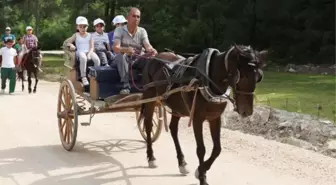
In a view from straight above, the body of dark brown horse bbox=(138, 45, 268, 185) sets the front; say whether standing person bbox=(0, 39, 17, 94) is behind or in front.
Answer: behind

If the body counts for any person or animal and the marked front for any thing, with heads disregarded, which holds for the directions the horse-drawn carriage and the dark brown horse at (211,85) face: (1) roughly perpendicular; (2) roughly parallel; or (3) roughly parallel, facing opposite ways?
roughly parallel

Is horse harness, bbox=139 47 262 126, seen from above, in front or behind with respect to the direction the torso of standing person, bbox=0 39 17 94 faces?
in front

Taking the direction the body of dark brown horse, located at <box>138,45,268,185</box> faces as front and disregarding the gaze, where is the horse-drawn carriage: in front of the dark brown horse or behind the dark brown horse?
behind

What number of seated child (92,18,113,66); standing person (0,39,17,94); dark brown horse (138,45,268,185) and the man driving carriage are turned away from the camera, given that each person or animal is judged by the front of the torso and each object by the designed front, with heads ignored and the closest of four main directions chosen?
0

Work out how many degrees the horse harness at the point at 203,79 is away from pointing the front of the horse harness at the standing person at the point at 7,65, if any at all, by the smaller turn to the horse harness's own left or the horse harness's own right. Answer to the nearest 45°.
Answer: approximately 180°

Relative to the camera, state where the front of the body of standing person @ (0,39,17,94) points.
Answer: toward the camera

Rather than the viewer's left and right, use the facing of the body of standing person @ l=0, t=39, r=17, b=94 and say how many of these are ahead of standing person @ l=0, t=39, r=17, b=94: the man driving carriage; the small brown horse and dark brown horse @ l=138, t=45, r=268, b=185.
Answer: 2

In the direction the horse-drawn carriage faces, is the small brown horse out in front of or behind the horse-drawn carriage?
behind

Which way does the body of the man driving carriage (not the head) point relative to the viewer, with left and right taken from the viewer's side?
facing the viewer and to the right of the viewer

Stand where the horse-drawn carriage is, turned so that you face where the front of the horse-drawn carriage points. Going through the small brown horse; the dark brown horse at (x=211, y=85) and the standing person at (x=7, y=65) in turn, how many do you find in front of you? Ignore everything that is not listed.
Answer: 1

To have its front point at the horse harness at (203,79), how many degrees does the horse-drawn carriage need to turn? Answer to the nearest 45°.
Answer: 0° — it already faces it

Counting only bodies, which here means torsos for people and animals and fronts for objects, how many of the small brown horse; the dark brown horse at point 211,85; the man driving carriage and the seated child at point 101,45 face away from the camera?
0

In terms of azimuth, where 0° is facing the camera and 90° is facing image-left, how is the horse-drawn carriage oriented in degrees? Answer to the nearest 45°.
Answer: approximately 315°

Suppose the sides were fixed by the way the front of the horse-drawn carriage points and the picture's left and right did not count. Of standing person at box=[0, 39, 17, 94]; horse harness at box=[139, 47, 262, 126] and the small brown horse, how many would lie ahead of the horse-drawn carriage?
1

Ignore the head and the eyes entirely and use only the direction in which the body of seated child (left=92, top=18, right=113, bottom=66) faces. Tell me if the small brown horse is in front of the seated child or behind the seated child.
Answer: behind
